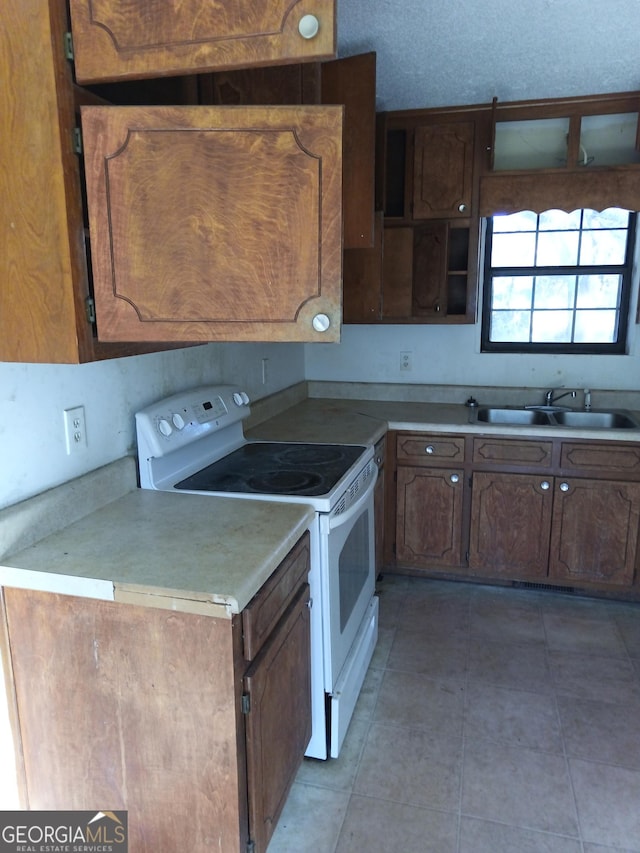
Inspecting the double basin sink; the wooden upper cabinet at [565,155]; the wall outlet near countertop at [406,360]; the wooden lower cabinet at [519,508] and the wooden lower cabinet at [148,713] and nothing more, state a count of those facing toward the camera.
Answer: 4

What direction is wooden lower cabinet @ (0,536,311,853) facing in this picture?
to the viewer's right

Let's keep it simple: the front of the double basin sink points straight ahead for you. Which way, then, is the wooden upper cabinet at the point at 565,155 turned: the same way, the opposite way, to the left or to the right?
the same way

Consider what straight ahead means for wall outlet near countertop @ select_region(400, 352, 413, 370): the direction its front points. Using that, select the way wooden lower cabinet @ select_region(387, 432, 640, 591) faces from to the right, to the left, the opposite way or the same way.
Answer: the same way

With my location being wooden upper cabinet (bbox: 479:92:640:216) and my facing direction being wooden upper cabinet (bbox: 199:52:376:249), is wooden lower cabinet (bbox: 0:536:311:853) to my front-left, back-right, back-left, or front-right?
front-left

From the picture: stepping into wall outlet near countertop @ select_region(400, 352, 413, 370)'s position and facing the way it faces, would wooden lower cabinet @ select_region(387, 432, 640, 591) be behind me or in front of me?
in front

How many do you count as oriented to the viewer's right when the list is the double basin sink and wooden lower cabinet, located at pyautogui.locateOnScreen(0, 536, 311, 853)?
1

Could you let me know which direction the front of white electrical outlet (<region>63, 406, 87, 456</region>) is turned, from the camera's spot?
facing the viewer and to the right of the viewer

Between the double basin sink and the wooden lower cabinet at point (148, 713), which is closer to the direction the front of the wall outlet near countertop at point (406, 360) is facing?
the wooden lower cabinet

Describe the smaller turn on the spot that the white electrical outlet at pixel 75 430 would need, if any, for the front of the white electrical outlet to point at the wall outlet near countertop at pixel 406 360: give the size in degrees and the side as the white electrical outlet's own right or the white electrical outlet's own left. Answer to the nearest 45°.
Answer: approximately 90° to the white electrical outlet's own left

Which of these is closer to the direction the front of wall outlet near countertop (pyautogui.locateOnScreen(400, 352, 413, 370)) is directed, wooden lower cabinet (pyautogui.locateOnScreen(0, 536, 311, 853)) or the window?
the wooden lower cabinet

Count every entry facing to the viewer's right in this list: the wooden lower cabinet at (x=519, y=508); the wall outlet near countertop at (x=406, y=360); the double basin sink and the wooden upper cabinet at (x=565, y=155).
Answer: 0

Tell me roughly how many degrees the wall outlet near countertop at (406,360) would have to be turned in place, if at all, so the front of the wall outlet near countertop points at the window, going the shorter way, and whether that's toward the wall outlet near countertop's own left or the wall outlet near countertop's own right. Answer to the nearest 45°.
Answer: approximately 90° to the wall outlet near countertop's own left

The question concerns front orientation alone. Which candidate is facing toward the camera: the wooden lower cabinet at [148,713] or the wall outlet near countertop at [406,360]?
the wall outlet near countertop

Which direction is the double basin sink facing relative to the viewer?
toward the camera

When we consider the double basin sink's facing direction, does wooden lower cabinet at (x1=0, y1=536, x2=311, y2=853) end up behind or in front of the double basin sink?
in front
